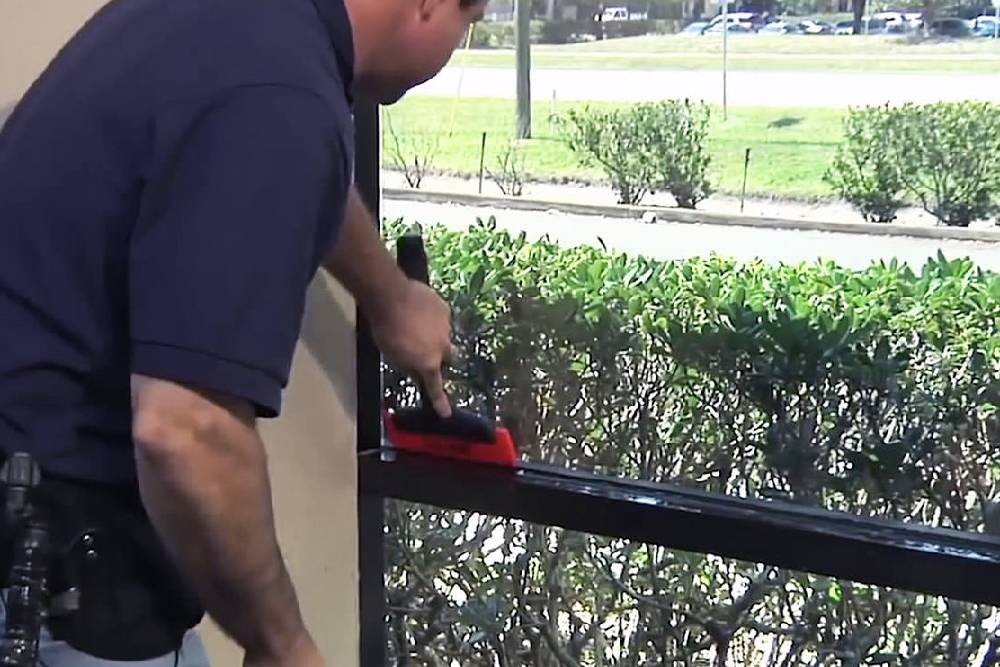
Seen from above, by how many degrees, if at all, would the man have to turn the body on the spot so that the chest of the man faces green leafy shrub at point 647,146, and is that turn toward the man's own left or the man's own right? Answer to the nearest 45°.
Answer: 0° — they already face it

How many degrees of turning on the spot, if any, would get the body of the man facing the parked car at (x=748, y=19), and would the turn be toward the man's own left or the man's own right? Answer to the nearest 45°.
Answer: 0° — they already face it

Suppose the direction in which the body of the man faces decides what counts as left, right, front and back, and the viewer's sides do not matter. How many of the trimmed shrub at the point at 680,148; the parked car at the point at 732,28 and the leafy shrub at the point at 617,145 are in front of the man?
3

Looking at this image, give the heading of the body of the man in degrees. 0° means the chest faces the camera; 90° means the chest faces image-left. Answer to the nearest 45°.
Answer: approximately 225°

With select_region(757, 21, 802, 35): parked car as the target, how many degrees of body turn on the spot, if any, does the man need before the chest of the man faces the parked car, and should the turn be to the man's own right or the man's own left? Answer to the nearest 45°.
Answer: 0° — they already face it
